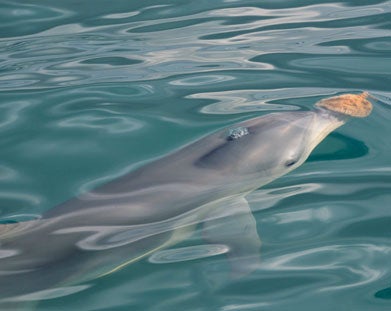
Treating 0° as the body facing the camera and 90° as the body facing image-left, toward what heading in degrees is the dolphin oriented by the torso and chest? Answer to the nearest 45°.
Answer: approximately 225°
